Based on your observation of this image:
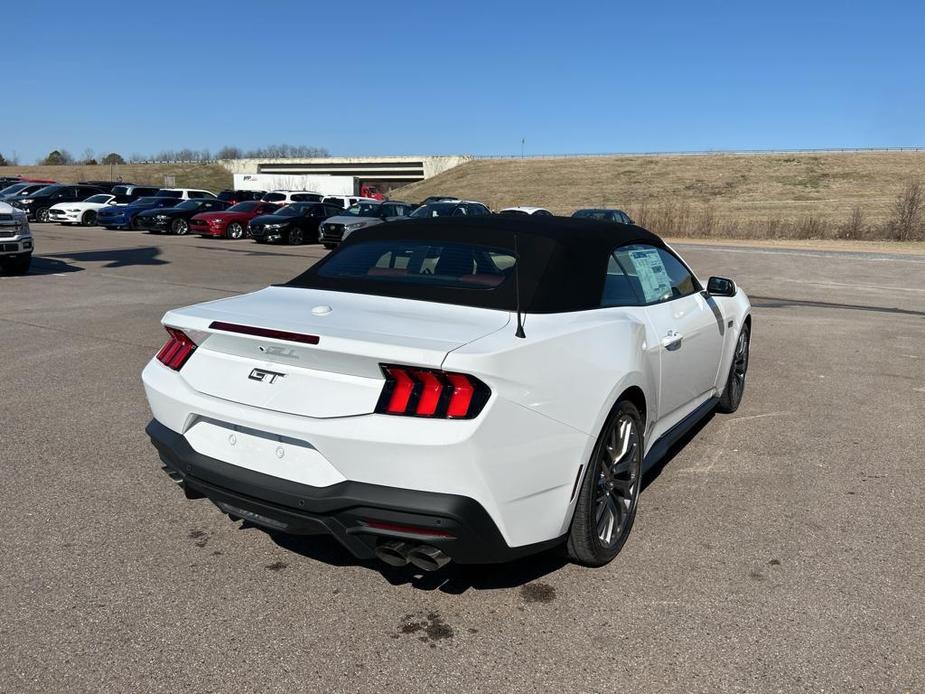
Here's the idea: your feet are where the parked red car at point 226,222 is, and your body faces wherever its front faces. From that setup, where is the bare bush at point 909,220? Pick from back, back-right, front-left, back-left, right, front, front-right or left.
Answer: back-left

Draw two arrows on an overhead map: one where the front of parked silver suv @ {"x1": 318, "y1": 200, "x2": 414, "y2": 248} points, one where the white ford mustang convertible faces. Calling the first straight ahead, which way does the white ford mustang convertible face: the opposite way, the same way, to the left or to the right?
the opposite way

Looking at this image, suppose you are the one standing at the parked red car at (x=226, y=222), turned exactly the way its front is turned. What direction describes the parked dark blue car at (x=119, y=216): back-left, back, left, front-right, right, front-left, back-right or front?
right

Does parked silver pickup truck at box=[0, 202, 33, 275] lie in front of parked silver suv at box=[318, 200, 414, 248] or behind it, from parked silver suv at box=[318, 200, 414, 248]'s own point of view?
in front

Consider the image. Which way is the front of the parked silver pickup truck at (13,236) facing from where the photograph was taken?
facing the viewer and to the right of the viewer

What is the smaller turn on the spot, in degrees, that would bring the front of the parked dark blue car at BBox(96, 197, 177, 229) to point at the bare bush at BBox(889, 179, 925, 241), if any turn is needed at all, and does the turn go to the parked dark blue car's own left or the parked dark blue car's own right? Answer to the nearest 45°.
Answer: approximately 135° to the parked dark blue car's own left

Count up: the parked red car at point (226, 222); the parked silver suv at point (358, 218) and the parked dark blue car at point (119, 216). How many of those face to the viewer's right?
0

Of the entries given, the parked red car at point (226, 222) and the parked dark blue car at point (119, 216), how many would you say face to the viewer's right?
0

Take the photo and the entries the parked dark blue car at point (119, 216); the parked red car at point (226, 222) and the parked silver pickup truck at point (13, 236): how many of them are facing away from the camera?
0

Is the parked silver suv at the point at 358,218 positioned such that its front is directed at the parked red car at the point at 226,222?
no

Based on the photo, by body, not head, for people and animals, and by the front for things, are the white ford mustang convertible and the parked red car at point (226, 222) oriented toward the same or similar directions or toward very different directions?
very different directions

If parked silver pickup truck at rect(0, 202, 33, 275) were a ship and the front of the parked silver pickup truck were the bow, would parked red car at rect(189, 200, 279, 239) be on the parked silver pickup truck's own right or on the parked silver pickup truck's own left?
on the parked silver pickup truck's own left

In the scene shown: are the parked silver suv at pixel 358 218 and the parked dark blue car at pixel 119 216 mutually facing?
no

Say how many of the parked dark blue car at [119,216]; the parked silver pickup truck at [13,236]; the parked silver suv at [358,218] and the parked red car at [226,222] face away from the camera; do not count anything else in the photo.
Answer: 0

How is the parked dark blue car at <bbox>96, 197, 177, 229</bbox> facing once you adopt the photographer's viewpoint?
facing the viewer and to the left of the viewer

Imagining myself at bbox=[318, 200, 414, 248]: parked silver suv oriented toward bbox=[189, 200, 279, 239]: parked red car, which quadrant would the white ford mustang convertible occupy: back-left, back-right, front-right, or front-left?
back-left

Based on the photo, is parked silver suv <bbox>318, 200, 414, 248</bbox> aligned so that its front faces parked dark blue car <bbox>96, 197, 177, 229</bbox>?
no

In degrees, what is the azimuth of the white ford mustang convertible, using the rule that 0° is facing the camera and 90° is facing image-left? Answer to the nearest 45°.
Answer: approximately 225°

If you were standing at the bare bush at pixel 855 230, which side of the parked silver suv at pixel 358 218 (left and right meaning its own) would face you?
back

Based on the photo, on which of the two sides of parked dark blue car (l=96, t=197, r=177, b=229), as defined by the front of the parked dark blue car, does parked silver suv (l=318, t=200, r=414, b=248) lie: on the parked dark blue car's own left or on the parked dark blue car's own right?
on the parked dark blue car's own left
